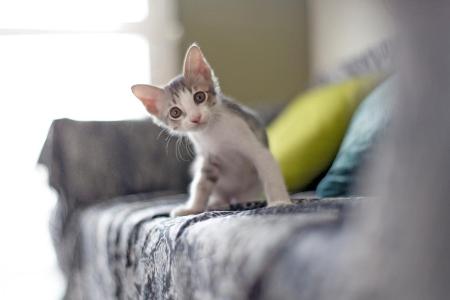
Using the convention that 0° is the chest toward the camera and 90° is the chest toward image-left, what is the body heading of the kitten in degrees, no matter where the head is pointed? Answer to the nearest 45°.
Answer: approximately 0°
